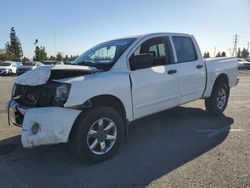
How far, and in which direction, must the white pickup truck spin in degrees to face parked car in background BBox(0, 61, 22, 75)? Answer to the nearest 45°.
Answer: approximately 90° to its right

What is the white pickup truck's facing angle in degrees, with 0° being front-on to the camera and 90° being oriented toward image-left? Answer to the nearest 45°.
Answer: approximately 45°
